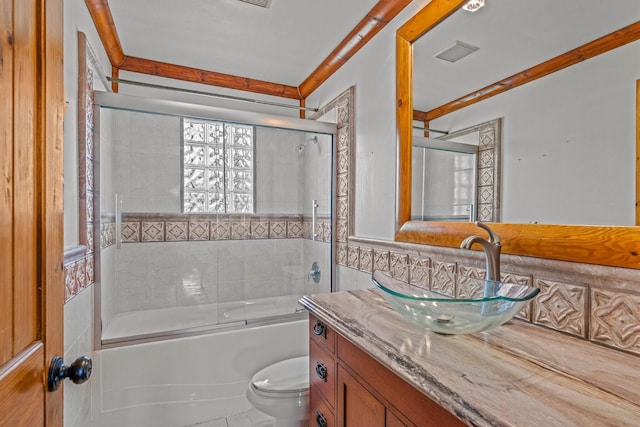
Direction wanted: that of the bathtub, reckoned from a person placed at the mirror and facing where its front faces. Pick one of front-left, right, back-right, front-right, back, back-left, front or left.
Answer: front-right

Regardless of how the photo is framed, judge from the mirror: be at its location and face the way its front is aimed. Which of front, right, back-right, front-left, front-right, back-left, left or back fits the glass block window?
front-right

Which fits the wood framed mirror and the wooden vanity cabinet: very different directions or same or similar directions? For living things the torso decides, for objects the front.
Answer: same or similar directions

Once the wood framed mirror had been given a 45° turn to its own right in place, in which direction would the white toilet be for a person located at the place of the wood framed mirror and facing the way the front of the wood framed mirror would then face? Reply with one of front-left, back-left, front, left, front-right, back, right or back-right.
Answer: front

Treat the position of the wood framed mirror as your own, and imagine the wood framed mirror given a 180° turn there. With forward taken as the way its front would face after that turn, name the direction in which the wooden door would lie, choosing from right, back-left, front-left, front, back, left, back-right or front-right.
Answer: back

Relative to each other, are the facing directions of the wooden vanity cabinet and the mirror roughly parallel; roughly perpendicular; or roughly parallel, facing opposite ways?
roughly parallel

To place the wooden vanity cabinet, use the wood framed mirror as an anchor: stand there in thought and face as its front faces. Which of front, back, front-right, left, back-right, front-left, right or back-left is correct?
front

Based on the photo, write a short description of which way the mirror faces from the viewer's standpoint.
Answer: facing the viewer and to the left of the viewer

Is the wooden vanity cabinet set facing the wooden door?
yes

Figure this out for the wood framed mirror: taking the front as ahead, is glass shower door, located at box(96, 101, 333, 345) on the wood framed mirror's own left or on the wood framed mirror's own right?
on the wood framed mirror's own right
